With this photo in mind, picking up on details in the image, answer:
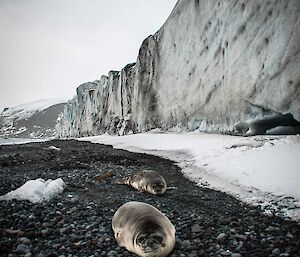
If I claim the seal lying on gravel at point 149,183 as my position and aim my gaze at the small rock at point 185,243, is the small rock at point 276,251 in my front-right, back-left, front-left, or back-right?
front-left

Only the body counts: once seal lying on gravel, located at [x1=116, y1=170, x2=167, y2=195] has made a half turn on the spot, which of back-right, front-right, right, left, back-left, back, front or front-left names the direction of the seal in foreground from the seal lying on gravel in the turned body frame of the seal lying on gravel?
back-left

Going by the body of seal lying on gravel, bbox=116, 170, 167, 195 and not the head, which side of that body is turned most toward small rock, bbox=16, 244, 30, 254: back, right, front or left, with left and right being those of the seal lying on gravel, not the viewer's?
right

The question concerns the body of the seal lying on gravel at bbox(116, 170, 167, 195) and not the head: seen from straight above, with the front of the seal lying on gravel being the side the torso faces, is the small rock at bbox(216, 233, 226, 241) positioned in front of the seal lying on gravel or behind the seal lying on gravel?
in front

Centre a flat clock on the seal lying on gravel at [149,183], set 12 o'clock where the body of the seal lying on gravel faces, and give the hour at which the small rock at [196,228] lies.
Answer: The small rock is roughly at 1 o'clock from the seal lying on gravel.

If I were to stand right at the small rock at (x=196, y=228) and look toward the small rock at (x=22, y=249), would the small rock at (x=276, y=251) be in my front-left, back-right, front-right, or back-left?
back-left

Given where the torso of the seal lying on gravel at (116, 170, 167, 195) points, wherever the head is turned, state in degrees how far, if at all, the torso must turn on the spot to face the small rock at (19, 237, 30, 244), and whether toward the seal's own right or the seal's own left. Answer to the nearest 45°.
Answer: approximately 90° to the seal's own right

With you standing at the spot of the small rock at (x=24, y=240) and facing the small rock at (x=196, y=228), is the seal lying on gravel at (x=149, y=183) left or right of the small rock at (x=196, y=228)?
left

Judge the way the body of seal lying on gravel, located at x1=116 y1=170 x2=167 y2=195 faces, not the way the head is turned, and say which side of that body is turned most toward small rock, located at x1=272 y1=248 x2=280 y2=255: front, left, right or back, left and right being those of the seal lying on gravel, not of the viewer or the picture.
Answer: front

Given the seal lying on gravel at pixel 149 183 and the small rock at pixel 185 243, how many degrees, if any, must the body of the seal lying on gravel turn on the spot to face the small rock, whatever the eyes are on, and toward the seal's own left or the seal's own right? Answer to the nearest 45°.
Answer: approximately 45° to the seal's own right
